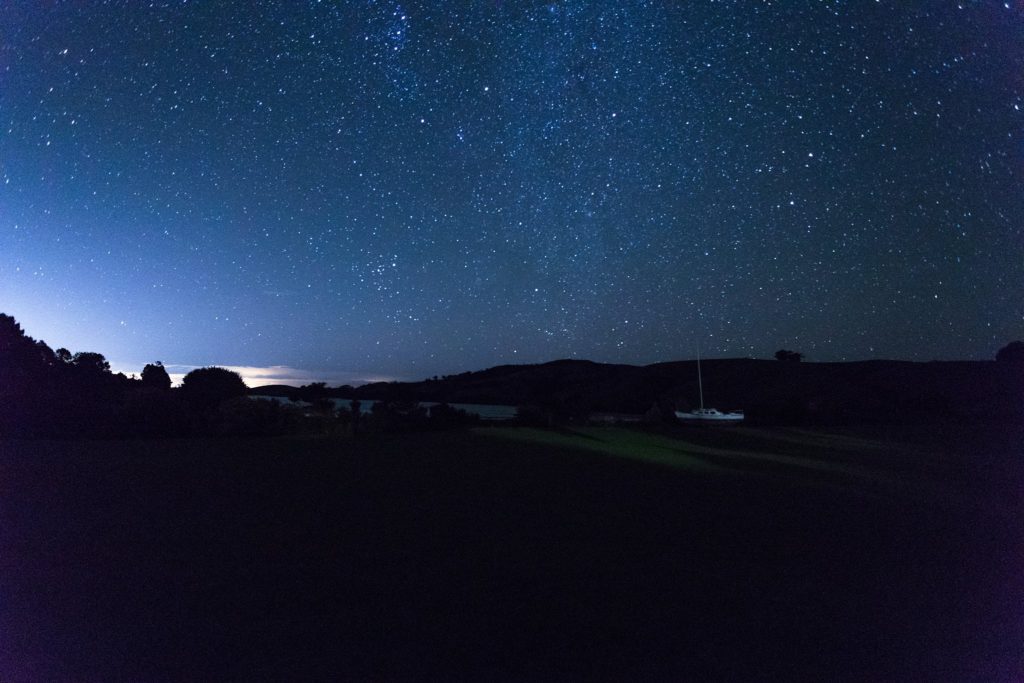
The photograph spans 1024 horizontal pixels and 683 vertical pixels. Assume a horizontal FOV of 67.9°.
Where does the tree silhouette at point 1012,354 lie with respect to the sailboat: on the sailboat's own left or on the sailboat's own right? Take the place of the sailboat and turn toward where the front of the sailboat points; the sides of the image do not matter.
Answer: on the sailboat's own right

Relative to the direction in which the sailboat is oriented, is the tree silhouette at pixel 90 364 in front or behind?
in front

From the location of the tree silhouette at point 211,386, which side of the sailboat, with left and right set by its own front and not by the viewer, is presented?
front

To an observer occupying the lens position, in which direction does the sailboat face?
facing to the left of the viewer

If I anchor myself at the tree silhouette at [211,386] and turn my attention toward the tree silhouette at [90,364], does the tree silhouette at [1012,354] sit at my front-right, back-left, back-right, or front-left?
back-right
